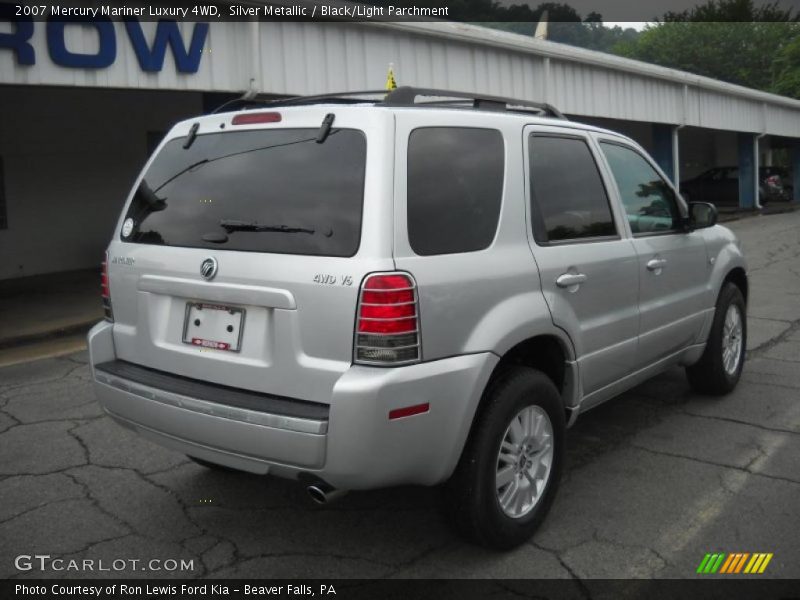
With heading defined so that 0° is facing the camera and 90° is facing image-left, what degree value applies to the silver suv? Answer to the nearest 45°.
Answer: approximately 225°
